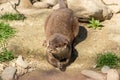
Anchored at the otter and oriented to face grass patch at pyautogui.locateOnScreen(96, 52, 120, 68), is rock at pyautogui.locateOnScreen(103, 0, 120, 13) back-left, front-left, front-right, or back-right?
front-left

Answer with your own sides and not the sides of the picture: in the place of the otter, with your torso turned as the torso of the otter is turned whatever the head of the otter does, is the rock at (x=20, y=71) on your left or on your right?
on your right

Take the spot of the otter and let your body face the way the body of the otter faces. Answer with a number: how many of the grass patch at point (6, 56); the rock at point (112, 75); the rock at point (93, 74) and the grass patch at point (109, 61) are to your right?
1

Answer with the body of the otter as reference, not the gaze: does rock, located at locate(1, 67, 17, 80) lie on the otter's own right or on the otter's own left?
on the otter's own right

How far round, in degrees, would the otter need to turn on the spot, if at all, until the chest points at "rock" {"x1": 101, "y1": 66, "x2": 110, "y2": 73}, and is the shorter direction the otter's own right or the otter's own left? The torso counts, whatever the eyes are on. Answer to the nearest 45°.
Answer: approximately 45° to the otter's own left

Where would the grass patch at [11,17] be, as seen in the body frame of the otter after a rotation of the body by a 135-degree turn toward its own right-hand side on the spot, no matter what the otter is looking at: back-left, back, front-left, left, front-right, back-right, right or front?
front

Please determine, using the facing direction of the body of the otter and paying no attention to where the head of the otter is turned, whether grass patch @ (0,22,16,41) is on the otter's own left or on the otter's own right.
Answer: on the otter's own right

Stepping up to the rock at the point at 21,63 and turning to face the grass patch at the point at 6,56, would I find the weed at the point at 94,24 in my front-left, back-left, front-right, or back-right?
back-right

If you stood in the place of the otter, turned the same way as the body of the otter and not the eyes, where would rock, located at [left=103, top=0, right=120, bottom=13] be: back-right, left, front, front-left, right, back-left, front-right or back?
back-left

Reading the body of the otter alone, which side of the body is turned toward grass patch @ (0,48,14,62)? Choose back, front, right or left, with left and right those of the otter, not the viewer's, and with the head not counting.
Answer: right

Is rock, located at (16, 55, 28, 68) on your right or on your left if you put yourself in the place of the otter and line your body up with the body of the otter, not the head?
on your right

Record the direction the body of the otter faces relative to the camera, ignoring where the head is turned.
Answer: toward the camera

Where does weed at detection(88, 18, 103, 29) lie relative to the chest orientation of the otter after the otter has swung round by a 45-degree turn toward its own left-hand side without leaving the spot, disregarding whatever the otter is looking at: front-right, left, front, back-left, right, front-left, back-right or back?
left
